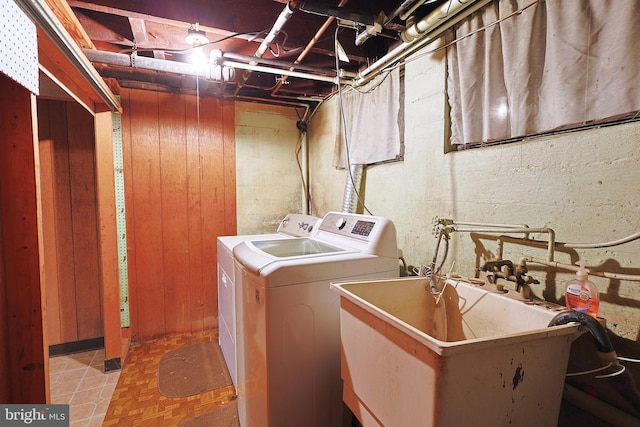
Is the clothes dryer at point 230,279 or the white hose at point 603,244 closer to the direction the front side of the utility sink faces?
the clothes dryer

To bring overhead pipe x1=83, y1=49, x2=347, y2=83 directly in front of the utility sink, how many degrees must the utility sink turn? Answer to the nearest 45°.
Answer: approximately 45° to its right

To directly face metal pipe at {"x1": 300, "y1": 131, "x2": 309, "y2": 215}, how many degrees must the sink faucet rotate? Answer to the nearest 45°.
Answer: approximately 90° to its right

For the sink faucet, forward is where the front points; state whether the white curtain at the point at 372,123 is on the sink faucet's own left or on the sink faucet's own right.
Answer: on the sink faucet's own right

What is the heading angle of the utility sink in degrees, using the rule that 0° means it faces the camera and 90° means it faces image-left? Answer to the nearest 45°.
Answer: approximately 45°

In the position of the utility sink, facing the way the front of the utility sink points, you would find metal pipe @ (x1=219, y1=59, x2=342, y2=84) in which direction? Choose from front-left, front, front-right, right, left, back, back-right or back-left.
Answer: right

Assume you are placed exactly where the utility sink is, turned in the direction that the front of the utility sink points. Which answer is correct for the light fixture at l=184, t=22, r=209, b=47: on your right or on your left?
on your right

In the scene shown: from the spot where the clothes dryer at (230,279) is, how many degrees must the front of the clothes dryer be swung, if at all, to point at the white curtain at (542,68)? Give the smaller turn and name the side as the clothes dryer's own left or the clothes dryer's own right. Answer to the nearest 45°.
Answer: approximately 135° to the clothes dryer's own left

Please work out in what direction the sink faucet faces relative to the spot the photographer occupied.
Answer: facing the viewer and to the left of the viewer

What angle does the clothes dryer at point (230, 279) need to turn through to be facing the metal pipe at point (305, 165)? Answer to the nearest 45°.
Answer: approximately 135° to its right
